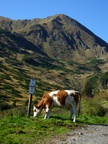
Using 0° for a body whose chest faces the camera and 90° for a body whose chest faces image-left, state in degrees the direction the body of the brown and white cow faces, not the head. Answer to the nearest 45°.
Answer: approximately 90°
